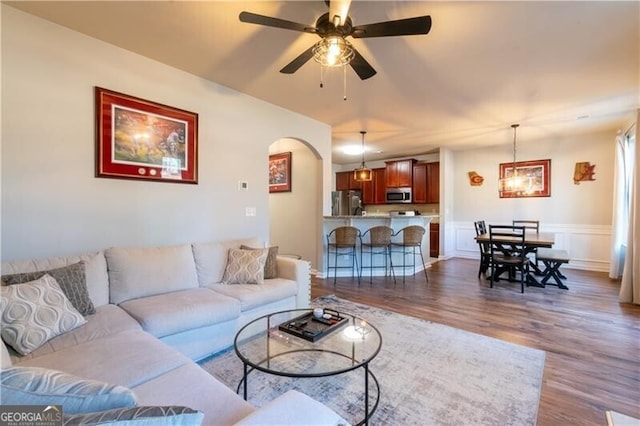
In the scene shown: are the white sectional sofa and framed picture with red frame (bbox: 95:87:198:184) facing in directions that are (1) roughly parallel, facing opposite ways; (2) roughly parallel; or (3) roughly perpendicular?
roughly parallel

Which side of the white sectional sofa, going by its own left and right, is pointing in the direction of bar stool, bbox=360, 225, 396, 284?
left

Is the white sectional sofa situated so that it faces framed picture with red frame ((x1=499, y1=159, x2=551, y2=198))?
no

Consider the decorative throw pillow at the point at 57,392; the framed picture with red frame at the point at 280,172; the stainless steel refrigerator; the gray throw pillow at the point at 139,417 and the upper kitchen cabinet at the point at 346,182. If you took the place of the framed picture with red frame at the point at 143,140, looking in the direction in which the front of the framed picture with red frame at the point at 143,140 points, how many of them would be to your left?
3

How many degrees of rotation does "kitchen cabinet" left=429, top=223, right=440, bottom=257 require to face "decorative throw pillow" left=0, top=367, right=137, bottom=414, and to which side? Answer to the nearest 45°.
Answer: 0° — it already faces it

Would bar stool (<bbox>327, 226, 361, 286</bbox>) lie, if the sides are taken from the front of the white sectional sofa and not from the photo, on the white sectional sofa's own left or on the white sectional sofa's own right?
on the white sectional sofa's own left

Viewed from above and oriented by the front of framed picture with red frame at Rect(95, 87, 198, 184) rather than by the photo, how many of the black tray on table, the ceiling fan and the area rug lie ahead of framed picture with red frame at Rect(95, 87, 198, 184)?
3

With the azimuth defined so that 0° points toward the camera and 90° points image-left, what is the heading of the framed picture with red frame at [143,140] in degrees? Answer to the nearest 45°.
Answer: approximately 315°

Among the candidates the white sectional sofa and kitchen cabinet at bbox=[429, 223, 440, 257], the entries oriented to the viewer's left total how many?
0

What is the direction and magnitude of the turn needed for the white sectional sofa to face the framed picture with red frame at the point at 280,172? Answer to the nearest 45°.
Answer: approximately 90° to its left

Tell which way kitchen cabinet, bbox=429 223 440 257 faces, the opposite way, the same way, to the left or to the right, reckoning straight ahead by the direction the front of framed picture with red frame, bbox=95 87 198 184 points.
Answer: to the right

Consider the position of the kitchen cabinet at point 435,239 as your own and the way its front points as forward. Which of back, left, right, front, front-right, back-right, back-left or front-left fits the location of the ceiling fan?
front

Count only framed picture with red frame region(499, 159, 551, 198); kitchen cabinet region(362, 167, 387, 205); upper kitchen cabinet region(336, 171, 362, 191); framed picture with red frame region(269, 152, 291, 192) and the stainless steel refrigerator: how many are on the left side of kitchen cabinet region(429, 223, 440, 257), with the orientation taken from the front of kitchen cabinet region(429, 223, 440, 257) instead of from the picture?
1

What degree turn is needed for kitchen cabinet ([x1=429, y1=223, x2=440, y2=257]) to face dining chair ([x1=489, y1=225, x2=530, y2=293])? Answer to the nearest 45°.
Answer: approximately 45° to its left

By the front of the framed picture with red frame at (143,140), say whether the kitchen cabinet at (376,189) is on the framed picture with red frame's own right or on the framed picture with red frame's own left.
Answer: on the framed picture with red frame's own left

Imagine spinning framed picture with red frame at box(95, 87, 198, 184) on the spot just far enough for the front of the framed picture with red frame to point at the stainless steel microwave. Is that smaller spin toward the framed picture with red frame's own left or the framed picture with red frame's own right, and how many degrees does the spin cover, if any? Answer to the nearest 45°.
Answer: approximately 45° to the framed picture with red frame's own left

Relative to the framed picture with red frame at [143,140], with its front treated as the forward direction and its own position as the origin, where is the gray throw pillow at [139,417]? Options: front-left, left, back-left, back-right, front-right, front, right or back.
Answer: front-right

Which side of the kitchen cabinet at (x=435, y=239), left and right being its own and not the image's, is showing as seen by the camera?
front

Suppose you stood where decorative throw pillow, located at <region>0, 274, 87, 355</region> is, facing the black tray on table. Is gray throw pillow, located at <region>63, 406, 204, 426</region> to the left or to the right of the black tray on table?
right

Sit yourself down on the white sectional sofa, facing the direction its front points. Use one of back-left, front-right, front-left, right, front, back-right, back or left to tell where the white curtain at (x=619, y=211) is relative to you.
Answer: front-left

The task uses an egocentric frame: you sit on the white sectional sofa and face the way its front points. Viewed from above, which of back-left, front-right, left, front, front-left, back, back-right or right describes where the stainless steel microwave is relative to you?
left
